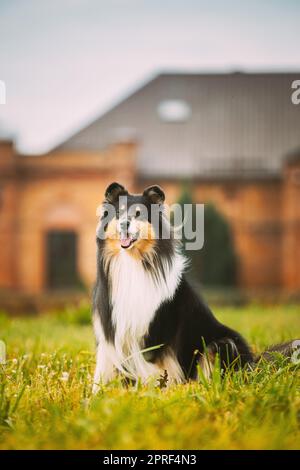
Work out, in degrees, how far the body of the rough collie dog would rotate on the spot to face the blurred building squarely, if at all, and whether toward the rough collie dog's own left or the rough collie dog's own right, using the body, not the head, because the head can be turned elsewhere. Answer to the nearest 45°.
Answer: approximately 135° to the rough collie dog's own right

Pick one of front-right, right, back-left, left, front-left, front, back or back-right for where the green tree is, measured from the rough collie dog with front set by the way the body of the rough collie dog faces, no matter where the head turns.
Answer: back-right

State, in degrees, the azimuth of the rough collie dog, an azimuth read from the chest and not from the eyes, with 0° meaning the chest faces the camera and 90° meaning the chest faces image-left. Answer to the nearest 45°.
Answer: approximately 45°
